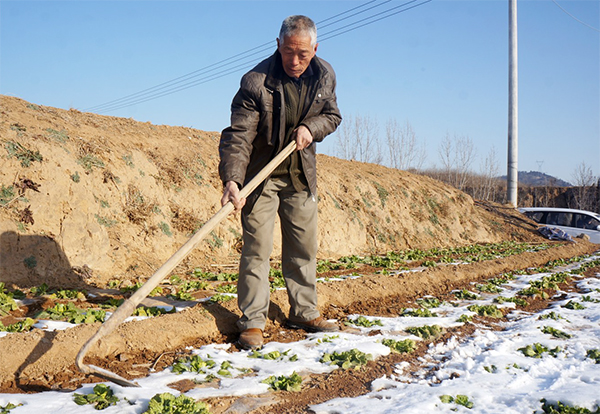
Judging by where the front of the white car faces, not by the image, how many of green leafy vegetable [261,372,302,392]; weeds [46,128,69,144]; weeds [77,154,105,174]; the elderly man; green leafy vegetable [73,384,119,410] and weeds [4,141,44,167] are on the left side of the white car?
0

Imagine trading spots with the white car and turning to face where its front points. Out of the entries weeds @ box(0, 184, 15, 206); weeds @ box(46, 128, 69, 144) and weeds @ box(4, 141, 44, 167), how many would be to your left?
0

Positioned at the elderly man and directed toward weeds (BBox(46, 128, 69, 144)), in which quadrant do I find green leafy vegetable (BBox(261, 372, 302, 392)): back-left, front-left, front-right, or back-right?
back-left

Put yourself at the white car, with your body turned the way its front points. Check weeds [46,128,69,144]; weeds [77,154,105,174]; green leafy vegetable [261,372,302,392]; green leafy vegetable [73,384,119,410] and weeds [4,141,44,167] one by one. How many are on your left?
0

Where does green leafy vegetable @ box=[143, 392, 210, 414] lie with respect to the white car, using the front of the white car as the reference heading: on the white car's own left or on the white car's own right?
on the white car's own right

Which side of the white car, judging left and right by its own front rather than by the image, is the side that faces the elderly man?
right

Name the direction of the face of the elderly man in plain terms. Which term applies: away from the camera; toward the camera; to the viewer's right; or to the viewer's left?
toward the camera

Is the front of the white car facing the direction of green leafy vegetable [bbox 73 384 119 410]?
no
